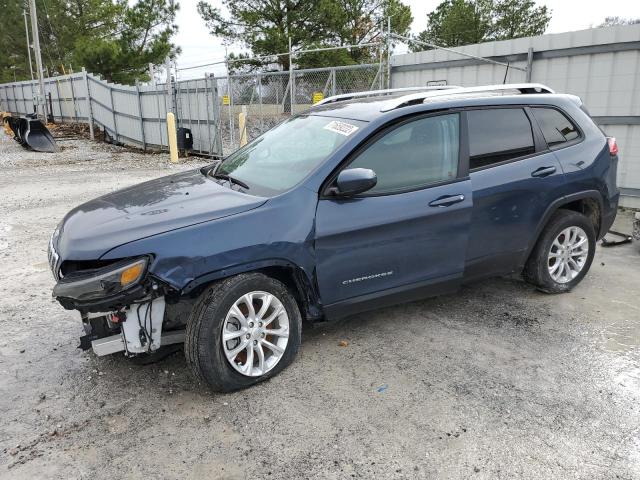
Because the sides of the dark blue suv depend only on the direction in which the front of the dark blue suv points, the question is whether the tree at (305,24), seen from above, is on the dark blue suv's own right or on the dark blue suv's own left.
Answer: on the dark blue suv's own right

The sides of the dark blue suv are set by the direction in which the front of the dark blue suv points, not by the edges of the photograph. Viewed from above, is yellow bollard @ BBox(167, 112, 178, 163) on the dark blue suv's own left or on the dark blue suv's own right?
on the dark blue suv's own right

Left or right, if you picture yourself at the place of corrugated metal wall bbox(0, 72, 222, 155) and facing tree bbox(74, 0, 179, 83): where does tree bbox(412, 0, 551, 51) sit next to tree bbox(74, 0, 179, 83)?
right

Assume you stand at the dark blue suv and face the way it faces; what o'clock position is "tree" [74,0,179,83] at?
The tree is roughly at 4 o'clock from the dark blue suv.

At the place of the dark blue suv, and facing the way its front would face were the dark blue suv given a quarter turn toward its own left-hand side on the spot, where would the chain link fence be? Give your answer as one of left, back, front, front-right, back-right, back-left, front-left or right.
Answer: back-left

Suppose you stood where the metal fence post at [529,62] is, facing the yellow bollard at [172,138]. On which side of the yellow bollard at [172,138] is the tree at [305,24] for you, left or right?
right

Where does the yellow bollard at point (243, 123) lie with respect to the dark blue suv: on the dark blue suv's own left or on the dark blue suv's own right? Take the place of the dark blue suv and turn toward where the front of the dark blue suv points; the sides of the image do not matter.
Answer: on the dark blue suv's own right

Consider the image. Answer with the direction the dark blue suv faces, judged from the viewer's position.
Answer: facing the viewer and to the left of the viewer

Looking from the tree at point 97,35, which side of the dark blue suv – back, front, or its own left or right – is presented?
right

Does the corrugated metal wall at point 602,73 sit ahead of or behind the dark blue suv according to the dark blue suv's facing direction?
behind

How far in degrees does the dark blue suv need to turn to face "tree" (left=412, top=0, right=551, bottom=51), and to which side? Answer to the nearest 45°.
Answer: approximately 135° to its right
